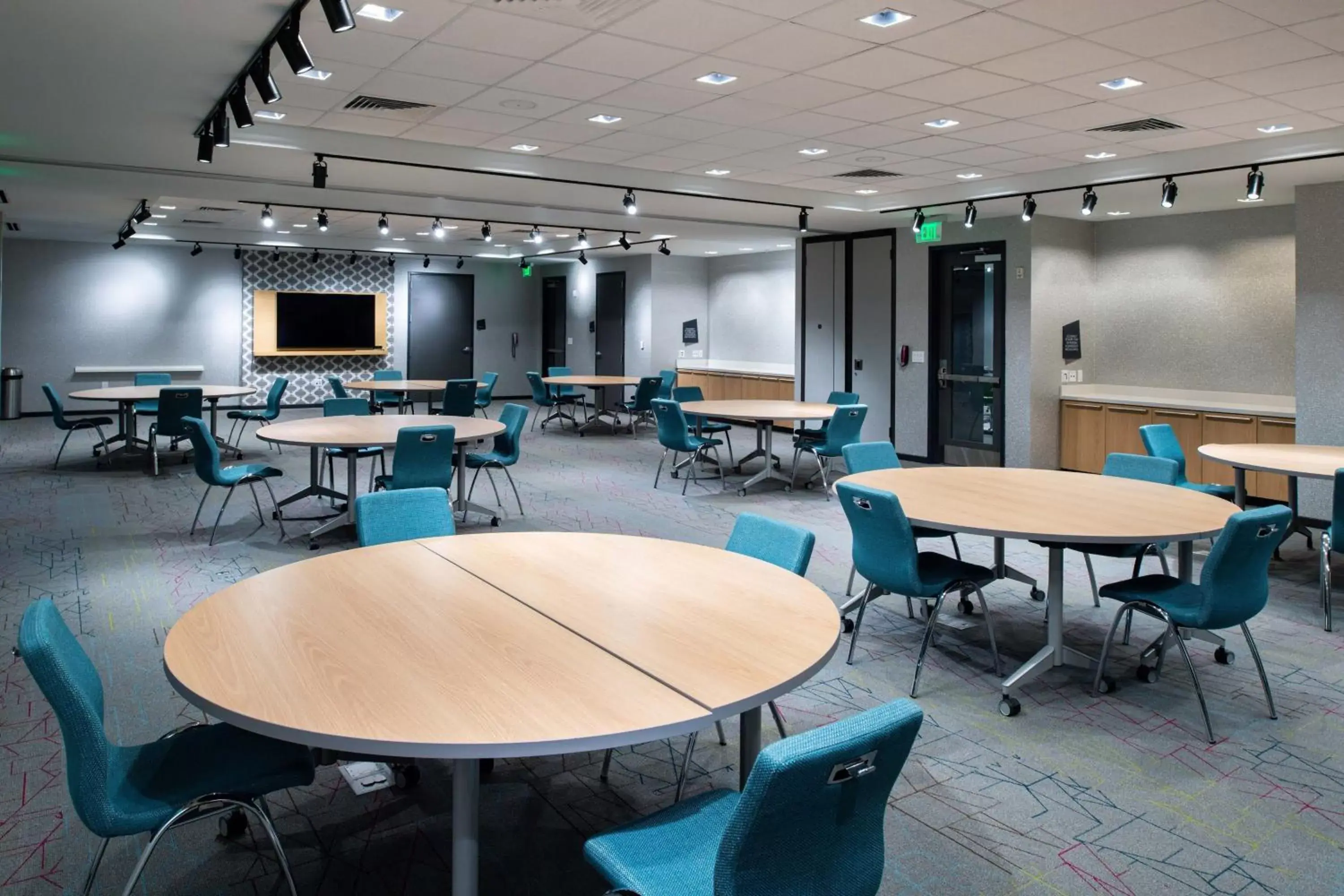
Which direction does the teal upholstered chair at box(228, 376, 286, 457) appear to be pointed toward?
to the viewer's left

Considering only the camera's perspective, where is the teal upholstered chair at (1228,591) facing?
facing away from the viewer and to the left of the viewer

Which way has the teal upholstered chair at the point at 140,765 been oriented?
to the viewer's right

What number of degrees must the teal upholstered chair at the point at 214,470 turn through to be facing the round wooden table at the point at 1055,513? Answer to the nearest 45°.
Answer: approximately 45° to its right

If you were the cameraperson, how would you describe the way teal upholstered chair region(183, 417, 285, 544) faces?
facing to the right of the viewer

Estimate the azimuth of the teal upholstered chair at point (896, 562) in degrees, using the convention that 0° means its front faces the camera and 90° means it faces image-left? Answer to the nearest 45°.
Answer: approximately 225°

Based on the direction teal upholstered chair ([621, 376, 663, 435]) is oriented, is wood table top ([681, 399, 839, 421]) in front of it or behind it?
behind
